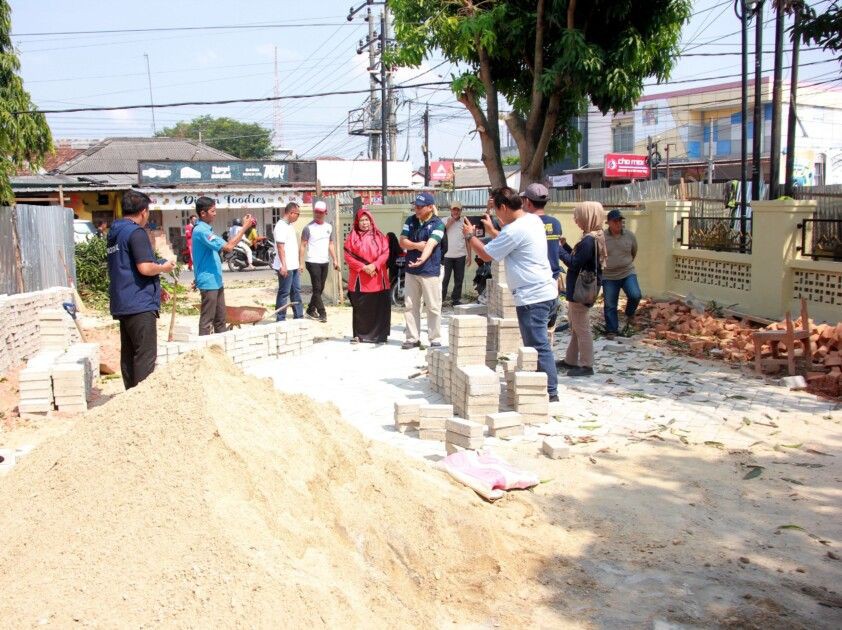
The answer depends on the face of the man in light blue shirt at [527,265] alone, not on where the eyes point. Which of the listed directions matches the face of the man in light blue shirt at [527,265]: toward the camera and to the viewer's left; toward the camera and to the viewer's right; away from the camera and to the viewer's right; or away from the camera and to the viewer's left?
away from the camera and to the viewer's left

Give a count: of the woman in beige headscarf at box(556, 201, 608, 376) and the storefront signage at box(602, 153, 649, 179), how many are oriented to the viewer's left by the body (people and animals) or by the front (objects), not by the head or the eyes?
1

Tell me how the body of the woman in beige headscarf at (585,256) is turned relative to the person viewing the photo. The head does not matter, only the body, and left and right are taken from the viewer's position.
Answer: facing to the left of the viewer

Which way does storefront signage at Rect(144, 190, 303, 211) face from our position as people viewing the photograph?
facing the viewer

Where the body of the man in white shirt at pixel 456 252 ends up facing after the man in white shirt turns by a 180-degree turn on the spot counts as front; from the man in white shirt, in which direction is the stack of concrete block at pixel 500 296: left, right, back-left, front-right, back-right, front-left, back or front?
back

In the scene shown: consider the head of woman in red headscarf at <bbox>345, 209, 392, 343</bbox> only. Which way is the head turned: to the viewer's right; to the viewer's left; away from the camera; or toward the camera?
toward the camera

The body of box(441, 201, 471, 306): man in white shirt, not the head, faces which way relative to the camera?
toward the camera

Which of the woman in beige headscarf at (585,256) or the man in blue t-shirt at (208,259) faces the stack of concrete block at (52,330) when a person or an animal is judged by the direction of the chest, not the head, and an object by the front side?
the woman in beige headscarf

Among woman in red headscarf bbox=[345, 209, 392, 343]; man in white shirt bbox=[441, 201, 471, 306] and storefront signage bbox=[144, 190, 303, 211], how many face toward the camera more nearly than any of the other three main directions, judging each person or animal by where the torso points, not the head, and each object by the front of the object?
3

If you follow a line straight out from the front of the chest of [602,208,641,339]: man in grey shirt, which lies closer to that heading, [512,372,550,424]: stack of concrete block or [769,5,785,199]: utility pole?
the stack of concrete block

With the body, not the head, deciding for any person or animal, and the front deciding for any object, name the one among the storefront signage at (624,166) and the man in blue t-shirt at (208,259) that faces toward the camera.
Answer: the storefront signage

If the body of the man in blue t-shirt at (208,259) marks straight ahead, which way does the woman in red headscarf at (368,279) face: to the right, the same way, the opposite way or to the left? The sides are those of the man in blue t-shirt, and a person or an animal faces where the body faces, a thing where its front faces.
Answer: to the right

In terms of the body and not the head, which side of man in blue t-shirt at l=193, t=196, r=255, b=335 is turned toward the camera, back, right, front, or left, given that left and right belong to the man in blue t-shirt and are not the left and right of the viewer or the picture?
right

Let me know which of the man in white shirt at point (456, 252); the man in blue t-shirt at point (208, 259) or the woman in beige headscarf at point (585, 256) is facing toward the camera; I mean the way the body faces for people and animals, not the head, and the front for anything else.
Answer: the man in white shirt

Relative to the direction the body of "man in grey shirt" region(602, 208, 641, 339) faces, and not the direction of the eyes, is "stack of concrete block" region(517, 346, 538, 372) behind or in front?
in front

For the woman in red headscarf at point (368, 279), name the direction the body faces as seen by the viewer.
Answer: toward the camera

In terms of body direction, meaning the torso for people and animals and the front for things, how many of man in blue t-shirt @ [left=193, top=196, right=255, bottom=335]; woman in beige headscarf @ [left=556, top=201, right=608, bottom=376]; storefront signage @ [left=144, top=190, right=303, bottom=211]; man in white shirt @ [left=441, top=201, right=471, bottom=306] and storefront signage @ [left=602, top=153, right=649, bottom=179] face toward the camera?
3

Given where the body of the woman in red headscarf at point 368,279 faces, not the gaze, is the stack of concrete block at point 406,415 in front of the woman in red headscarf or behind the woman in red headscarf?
in front

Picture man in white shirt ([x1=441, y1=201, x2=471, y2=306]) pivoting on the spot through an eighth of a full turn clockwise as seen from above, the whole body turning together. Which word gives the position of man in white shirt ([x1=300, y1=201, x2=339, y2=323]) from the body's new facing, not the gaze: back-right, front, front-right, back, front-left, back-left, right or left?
front
